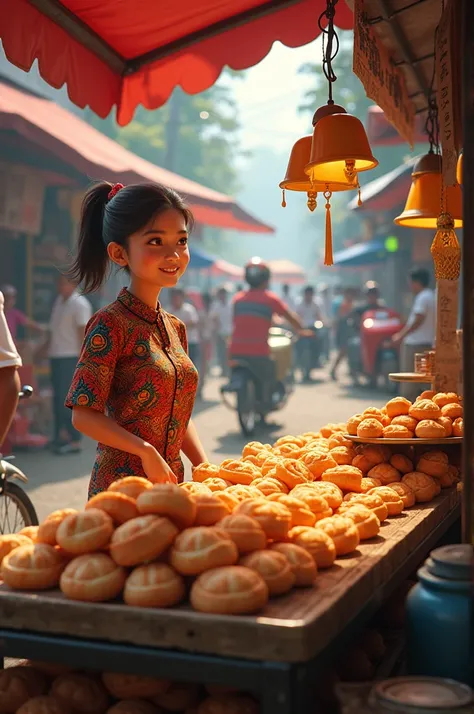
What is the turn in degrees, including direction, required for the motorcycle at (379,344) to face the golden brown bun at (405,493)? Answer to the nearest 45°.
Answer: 0° — it already faces it

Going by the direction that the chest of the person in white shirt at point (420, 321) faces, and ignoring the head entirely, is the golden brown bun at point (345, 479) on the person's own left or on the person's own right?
on the person's own left

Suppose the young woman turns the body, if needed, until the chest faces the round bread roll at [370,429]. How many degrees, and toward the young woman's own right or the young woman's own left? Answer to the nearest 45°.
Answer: approximately 45° to the young woman's own left

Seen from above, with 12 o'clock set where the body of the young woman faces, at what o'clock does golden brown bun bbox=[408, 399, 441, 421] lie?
The golden brown bun is roughly at 10 o'clock from the young woman.

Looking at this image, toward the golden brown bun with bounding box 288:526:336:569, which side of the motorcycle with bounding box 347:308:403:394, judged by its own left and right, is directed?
front

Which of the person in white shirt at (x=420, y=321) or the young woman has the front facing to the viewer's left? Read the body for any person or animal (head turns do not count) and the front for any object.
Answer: the person in white shirt

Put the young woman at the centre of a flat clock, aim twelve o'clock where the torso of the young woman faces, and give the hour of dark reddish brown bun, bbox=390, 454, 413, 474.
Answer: The dark reddish brown bun is roughly at 10 o'clock from the young woman.

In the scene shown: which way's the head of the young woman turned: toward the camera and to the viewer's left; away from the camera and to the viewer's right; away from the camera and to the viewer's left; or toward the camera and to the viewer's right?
toward the camera and to the viewer's right

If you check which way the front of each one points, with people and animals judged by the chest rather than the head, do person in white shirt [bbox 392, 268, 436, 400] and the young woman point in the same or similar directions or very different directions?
very different directions

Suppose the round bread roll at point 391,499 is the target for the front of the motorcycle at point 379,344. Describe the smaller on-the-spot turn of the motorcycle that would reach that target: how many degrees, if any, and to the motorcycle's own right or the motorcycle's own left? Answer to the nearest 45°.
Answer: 0° — it already faces it

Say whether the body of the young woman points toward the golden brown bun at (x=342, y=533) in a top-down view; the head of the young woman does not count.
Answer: yes

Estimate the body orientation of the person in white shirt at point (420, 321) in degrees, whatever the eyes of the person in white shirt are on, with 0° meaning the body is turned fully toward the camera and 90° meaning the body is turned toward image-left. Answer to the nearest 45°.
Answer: approximately 90°

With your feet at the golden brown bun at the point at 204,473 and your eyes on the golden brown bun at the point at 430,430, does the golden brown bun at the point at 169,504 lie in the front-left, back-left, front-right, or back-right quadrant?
back-right

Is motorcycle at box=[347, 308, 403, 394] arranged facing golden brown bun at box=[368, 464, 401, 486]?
yes
